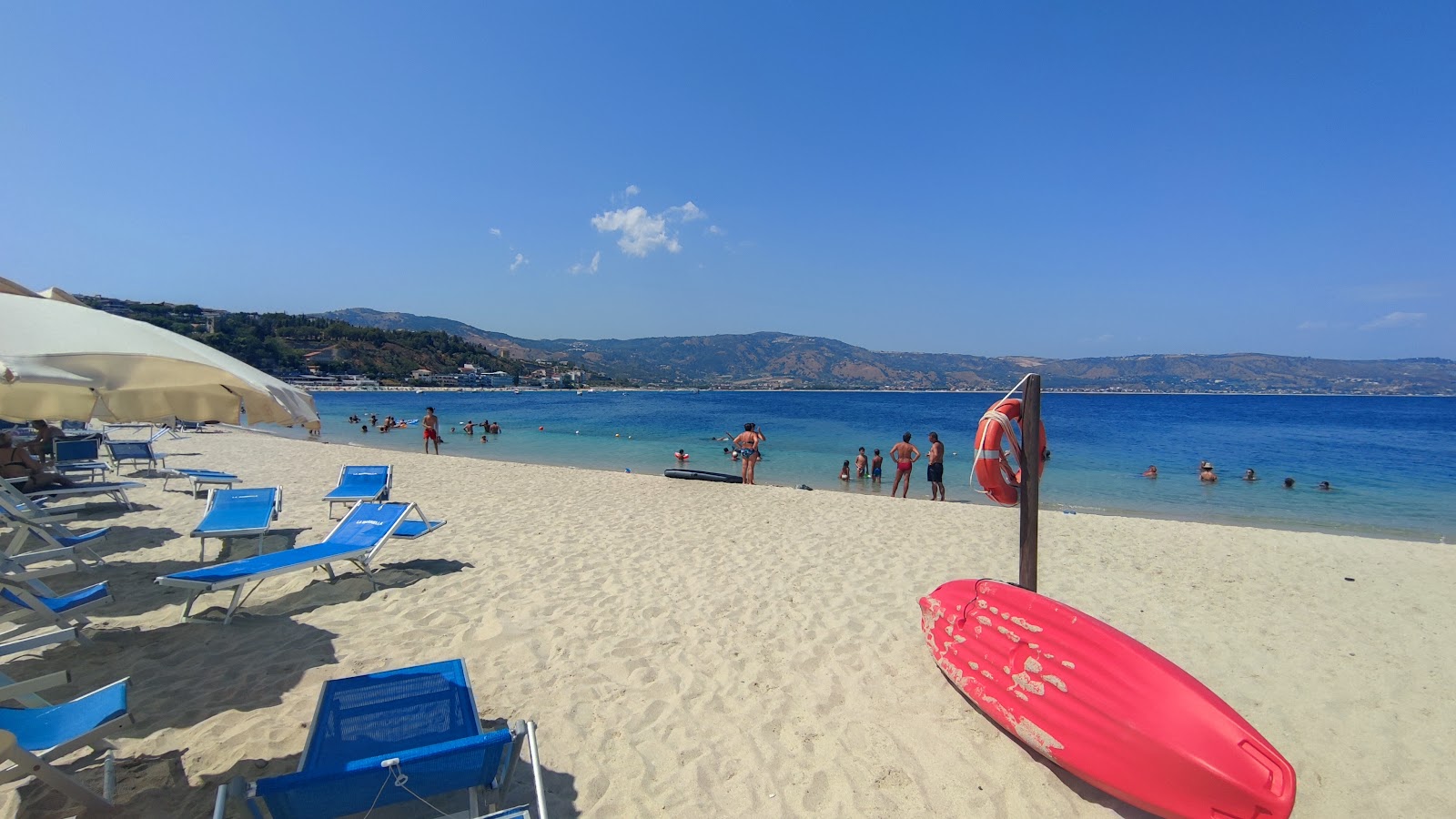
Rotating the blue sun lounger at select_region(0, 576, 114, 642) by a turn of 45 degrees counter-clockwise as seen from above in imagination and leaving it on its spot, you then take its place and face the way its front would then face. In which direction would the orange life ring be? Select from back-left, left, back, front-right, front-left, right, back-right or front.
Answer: left

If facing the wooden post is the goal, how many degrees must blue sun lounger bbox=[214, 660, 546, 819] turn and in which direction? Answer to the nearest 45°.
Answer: approximately 90° to its right

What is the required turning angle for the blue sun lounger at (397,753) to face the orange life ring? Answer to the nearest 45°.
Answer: approximately 90° to its right

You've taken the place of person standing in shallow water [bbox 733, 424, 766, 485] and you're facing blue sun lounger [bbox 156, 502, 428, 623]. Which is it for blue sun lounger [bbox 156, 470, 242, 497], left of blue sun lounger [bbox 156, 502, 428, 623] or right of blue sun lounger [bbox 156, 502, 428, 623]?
right

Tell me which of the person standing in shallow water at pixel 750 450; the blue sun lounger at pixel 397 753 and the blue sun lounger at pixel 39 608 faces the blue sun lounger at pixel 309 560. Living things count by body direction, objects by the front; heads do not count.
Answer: the blue sun lounger at pixel 397 753

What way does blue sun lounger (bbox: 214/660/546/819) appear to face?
away from the camera

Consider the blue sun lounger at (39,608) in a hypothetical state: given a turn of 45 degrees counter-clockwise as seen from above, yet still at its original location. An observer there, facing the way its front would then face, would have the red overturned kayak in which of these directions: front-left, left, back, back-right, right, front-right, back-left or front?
left

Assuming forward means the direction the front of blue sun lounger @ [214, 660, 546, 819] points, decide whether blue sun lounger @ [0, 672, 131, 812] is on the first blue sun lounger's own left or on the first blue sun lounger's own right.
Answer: on the first blue sun lounger's own left

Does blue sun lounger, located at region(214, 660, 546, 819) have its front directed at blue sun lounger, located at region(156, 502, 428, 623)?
yes
